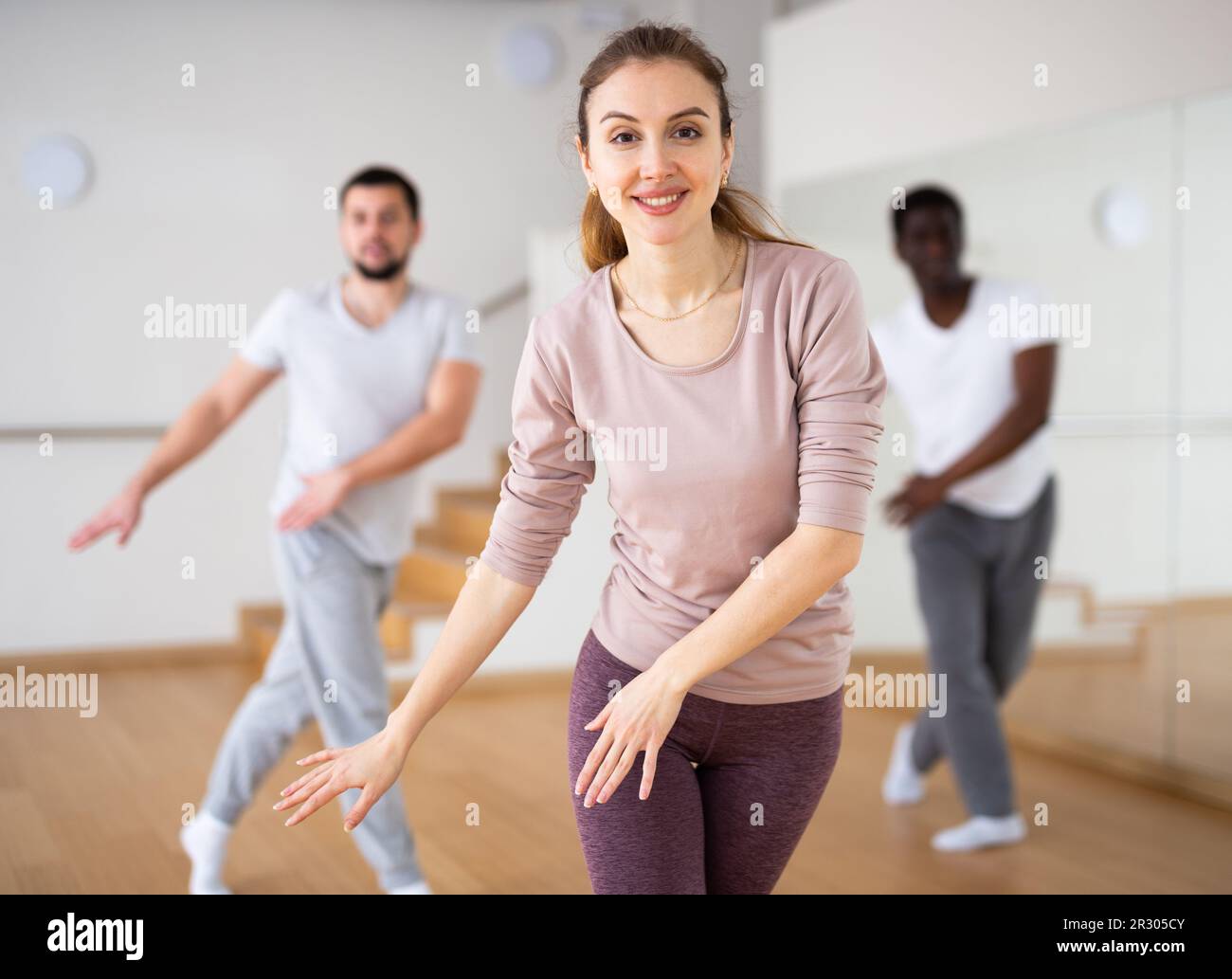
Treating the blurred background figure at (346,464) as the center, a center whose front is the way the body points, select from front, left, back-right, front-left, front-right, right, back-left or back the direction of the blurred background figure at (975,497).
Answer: left

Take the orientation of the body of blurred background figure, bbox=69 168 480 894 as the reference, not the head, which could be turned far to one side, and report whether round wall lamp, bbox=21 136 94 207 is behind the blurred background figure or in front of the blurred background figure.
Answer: behind

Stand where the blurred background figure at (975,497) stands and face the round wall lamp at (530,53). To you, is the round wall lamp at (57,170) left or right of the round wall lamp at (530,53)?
left

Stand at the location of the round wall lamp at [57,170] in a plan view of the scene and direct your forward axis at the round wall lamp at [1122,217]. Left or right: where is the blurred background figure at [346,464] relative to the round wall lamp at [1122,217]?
right

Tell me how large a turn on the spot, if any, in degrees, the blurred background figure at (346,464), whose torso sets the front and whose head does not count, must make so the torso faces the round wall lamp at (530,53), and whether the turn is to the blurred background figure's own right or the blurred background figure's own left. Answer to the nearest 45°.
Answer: approximately 180°

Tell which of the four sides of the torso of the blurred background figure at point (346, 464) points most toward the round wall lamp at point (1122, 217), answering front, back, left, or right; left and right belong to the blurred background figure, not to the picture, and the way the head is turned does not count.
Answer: left

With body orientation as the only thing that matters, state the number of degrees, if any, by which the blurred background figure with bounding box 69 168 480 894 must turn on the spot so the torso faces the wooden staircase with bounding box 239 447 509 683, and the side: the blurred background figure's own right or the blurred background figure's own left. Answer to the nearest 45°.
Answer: approximately 180°

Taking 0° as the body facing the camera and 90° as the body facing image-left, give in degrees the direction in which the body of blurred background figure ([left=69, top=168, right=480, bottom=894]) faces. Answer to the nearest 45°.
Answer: approximately 0°
